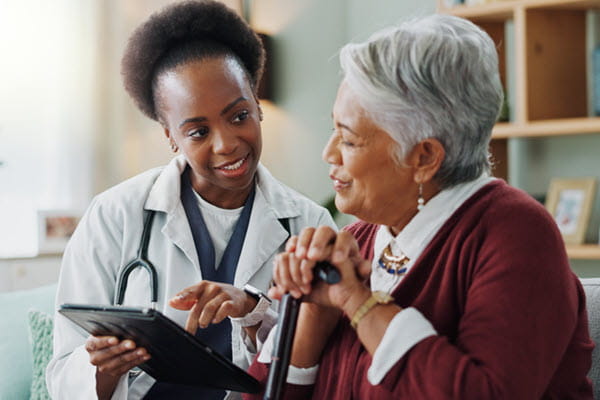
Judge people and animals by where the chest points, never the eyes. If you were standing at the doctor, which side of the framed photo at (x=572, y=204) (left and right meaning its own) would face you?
front

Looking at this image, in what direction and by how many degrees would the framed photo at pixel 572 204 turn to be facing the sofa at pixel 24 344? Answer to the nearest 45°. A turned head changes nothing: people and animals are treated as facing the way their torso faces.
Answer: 0° — it already faces it

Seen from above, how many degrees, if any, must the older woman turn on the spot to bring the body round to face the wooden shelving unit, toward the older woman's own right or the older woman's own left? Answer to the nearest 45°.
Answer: approximately 135° to the older woman's own right

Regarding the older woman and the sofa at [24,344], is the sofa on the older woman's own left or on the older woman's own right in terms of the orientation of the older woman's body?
on the older woman's own right

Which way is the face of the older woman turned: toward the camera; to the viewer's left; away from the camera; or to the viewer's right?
to the viewer's left

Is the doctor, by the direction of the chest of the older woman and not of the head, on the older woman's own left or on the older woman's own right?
on the older woman's own right

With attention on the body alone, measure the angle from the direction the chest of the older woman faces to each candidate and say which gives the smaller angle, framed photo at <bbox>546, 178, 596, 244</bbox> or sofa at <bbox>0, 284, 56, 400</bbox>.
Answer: the sofa

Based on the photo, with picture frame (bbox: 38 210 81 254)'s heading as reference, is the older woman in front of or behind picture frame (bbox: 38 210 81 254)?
in front

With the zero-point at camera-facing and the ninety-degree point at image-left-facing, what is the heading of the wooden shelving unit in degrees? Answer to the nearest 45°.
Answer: approximately 45°

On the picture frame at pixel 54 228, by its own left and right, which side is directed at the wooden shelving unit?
left

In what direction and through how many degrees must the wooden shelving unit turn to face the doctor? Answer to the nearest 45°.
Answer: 0° — it already faces them
